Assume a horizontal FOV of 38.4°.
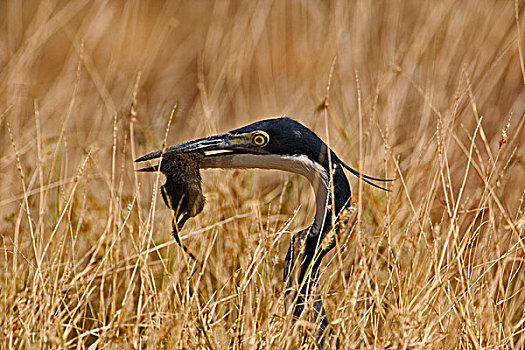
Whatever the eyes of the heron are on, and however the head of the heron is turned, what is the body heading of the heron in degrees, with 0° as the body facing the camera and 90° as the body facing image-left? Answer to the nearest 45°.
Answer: approximately 90°
